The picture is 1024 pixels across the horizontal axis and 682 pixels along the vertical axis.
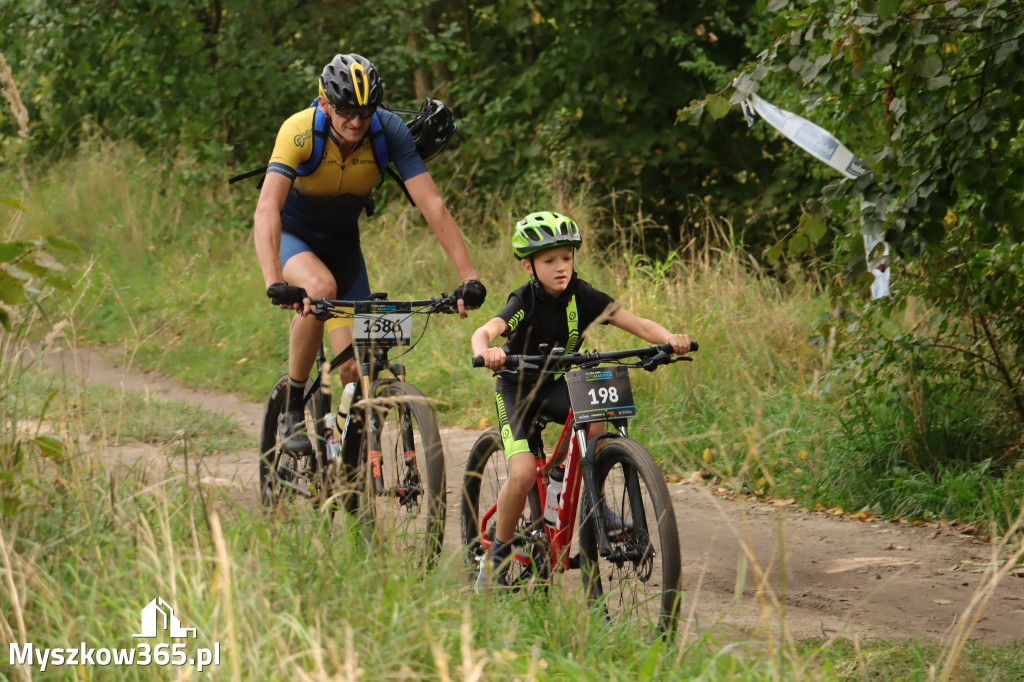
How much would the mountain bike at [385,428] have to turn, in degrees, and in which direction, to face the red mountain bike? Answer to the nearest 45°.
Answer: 0° — it already faces it

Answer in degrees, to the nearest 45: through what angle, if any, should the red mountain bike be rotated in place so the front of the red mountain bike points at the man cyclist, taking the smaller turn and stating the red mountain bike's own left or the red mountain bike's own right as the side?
approximately 180°

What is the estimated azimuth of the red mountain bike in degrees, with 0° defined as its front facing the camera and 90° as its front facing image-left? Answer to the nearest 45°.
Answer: approximately 315°

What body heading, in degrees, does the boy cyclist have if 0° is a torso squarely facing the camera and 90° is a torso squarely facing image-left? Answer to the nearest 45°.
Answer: approximately 315°

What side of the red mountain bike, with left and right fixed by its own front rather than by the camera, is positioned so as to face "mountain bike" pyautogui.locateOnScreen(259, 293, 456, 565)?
back

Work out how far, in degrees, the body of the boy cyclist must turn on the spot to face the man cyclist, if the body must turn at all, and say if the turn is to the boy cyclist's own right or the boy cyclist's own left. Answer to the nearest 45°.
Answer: approximately 180°
